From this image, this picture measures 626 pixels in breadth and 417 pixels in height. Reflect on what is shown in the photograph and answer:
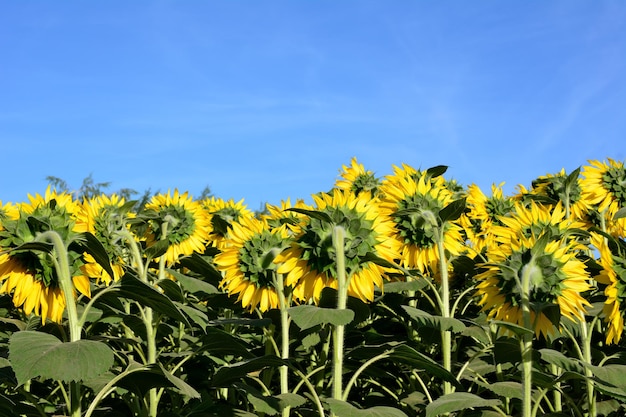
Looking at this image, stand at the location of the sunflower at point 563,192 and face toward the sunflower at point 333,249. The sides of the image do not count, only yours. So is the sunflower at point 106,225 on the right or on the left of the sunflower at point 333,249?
right

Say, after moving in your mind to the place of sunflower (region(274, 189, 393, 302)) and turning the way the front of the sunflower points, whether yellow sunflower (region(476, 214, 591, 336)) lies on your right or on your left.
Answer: on your right

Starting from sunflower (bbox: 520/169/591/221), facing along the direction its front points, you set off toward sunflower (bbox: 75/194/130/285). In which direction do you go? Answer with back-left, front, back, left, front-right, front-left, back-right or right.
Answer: back-left

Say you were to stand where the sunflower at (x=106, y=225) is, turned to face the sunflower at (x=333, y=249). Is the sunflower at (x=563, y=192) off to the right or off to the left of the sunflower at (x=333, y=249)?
left

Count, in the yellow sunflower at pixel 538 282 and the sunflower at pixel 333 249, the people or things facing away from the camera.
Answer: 2

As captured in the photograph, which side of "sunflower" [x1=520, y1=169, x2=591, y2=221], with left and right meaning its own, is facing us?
back

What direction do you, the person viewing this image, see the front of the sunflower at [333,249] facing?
facing away from the viewer

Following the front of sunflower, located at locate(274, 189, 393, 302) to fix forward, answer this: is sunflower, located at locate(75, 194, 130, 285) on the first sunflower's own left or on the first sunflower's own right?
on the first sunflower's own left

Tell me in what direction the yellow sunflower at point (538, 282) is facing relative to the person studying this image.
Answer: facing away from the viewer

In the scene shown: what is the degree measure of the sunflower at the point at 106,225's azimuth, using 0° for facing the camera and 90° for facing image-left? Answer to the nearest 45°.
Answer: approximately 135°
